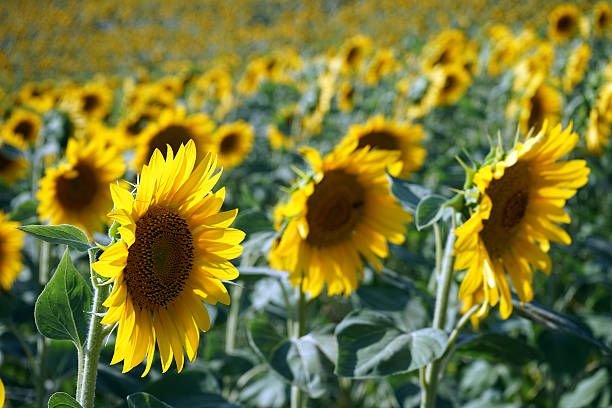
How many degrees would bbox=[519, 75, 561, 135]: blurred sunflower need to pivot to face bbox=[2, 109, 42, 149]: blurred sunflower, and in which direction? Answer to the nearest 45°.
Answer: approximately 135° to its right

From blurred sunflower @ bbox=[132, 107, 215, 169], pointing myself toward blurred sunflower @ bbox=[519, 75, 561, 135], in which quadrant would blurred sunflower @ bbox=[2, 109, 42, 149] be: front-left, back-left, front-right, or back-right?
back-left

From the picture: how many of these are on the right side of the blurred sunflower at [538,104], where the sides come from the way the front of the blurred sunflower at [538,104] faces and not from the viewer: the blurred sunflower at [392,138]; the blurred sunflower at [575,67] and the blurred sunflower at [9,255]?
2

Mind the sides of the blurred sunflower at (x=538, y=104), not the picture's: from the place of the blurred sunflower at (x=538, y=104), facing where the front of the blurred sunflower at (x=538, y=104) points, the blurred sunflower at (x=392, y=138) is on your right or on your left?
on your right

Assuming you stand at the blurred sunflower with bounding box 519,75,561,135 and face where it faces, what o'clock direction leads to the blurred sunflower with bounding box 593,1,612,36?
the blurred sunflower with bounding box 593,1,612,36 is roughly at 8 o'clock from the blurred sunflower with bounding box 519,75,561,135.

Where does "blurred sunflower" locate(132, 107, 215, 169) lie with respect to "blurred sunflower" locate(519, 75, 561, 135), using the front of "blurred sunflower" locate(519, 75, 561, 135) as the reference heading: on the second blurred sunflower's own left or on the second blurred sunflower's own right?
on the second blurred sunflower's own right

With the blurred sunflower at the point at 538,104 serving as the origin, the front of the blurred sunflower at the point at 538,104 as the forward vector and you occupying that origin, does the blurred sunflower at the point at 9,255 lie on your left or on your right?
on your right

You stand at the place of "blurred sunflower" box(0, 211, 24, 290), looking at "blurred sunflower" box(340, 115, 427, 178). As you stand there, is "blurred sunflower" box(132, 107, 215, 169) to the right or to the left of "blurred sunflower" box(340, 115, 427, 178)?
left

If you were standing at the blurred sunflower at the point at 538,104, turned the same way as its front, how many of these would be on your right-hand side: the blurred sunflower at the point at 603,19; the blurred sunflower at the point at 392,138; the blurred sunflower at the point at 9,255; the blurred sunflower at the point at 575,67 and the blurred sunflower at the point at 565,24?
2
